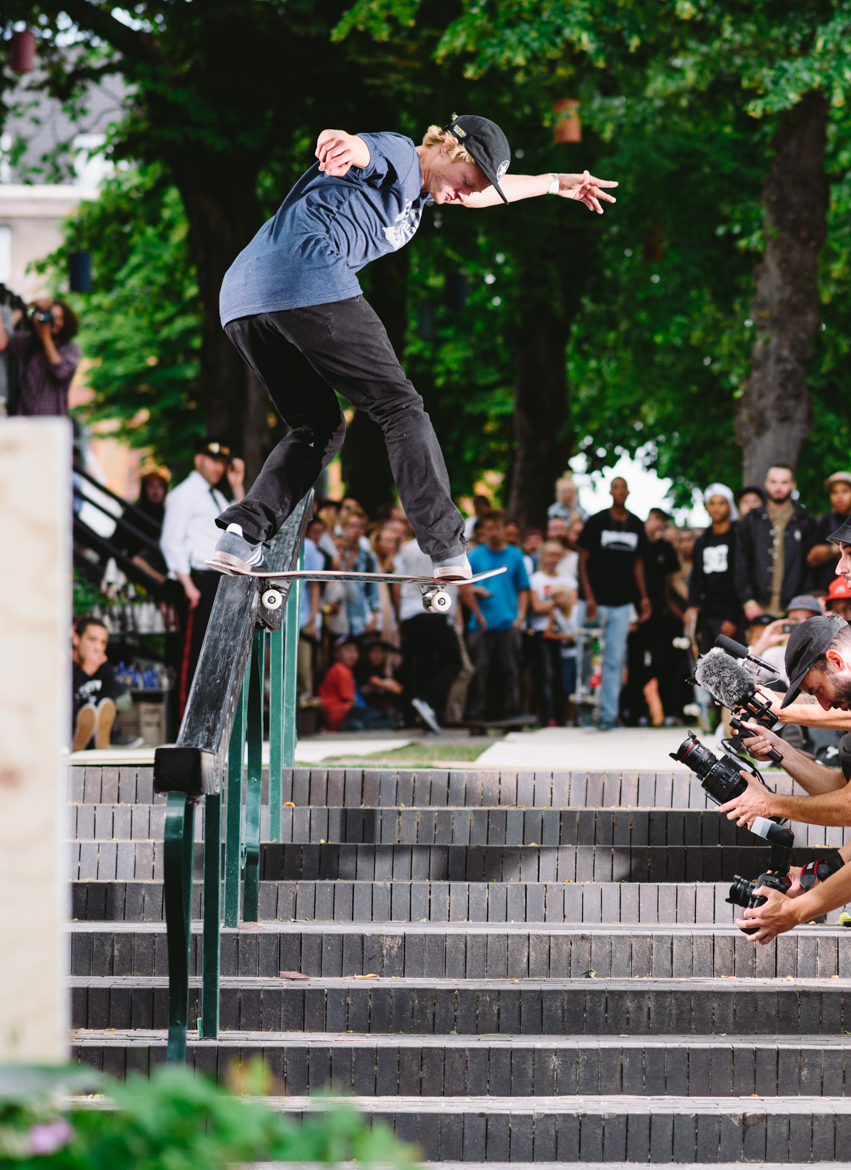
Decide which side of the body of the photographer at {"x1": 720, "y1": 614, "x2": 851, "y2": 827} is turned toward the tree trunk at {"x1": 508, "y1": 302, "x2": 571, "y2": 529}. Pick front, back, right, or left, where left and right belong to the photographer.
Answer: right

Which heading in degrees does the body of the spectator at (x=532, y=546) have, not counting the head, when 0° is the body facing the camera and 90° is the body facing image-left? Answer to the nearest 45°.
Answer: approximately 0°

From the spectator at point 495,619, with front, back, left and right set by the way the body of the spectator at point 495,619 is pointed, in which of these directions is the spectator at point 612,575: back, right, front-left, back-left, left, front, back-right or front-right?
left

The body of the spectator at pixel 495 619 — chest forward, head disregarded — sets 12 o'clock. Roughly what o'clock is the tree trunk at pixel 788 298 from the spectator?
The tree trunk is roughly at 8 o'clock from the spectator.

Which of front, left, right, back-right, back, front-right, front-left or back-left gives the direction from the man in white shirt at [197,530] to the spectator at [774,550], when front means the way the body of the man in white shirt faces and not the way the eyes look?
front-left

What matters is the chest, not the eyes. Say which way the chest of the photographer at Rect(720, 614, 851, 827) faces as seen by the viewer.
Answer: to the viewer's left

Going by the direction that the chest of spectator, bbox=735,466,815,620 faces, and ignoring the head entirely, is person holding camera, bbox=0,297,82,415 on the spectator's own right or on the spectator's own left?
on the spectator's own right
